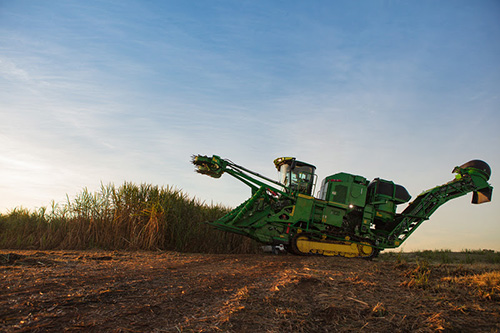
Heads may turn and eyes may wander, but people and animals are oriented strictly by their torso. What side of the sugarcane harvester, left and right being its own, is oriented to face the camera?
left
